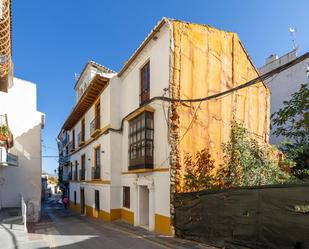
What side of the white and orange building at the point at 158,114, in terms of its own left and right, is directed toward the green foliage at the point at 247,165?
left

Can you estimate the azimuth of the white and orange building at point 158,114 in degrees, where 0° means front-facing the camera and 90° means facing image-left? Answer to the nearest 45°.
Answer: approximately 45°
